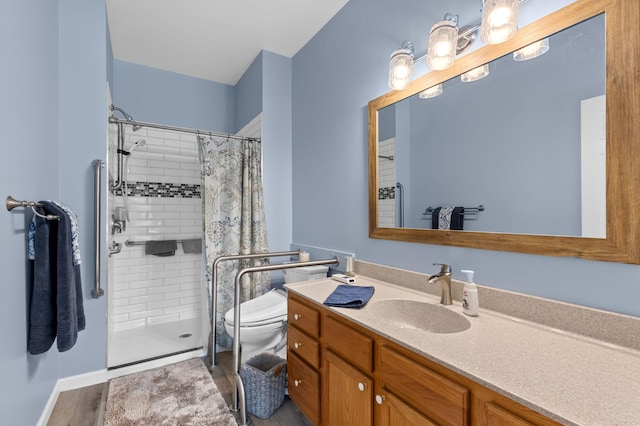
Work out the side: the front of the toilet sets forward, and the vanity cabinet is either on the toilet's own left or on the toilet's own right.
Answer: on the toilet's own left

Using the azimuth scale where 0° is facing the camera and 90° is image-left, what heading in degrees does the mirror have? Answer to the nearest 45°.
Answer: approximately 45°

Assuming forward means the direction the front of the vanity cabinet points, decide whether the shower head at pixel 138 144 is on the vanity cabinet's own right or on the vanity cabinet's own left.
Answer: on the vanity cabinet's own right

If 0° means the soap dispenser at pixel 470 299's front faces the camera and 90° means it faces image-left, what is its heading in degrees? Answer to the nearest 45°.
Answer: approximately 45°

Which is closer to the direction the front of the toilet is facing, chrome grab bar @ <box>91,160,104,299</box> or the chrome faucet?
the chrome grab bar

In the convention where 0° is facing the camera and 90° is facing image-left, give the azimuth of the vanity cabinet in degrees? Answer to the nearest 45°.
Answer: approximately 45°

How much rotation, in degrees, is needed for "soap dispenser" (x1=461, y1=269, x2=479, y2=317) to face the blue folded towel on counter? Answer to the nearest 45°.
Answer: approximately 45° to its right
